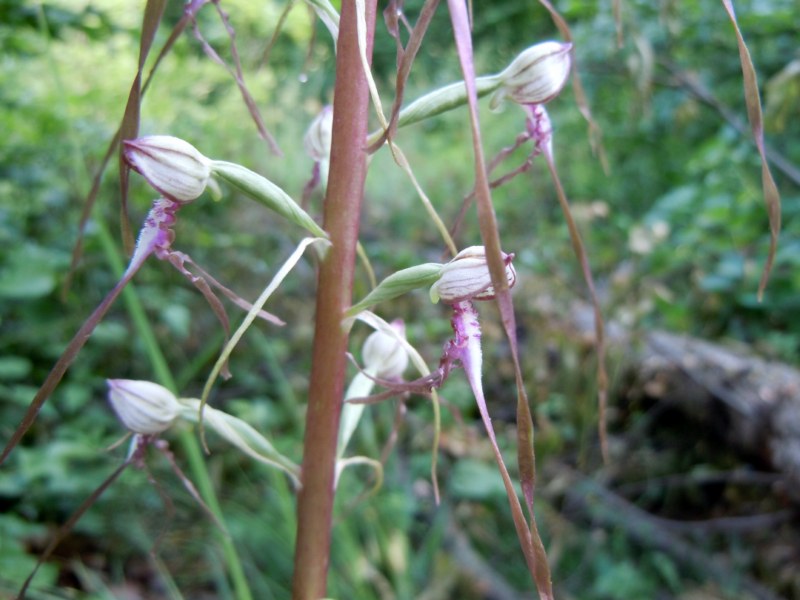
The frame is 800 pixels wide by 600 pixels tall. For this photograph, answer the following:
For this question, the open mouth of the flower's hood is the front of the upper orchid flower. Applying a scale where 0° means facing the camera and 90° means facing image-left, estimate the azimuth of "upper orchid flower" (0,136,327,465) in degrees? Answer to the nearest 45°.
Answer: approximately 90°

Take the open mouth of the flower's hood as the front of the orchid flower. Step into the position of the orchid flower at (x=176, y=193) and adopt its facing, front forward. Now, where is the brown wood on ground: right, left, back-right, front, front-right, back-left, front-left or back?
back-right
